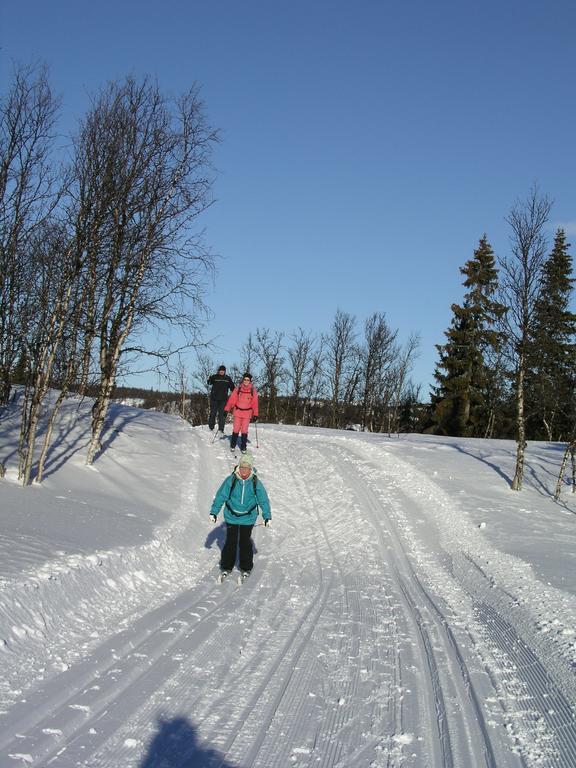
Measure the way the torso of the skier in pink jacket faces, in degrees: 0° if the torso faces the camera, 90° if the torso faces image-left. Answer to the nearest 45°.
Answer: approximately 0°

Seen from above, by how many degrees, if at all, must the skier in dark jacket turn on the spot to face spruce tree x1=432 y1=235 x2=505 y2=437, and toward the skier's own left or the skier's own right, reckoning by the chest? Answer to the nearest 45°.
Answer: approximately 135° to the skier's own left

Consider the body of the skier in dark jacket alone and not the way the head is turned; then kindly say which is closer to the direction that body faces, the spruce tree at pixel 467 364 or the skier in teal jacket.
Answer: the skier in teal jacket

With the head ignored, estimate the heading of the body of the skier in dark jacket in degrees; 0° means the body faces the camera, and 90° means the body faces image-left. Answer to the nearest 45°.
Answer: approximately 0°

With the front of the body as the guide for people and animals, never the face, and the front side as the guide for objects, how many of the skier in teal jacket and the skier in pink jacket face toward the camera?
2

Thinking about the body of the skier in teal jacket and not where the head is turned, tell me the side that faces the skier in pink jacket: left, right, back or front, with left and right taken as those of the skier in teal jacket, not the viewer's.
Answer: back

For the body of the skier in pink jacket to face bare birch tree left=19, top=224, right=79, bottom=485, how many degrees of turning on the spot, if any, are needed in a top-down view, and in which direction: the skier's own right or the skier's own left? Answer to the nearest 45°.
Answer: approximately 45° to the skier's own right
